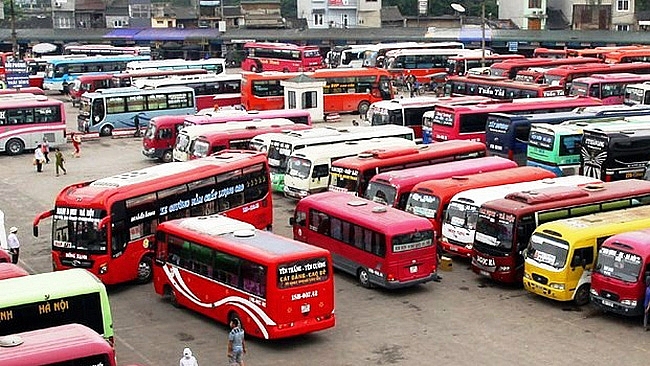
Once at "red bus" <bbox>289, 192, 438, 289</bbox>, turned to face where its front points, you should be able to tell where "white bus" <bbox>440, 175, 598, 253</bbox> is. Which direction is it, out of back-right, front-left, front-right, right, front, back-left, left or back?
right

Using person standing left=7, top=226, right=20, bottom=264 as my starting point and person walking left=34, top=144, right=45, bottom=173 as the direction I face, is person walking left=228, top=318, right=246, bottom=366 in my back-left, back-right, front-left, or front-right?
back-right

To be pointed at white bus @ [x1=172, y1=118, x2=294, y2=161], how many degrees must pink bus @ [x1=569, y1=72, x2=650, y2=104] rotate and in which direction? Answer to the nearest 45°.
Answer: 0° — it already faces it

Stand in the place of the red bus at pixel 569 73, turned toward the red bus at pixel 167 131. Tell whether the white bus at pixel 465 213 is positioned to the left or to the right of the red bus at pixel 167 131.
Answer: left

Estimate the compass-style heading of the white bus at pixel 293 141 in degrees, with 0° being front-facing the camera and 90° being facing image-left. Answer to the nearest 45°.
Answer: approximately 45°

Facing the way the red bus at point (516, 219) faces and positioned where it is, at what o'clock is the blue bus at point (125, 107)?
The blue bus is roughly at 3 o'clock from the red bus.

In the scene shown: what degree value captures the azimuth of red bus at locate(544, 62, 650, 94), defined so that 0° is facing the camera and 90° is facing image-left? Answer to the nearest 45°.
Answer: approximately 45°

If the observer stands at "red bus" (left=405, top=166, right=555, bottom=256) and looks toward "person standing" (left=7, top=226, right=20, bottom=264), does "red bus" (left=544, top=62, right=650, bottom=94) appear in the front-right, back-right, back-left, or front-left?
back-right

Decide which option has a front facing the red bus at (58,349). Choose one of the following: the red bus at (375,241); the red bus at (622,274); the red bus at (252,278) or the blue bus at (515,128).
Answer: the red bus at (622,274)
